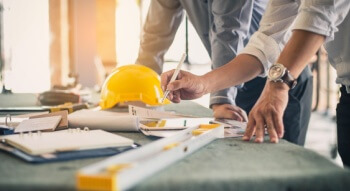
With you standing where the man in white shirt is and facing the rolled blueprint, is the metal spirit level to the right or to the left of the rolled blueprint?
left

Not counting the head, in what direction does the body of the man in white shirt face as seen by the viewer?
to the viewer's left

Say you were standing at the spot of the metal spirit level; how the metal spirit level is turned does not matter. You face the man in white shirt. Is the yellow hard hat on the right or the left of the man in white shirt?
left

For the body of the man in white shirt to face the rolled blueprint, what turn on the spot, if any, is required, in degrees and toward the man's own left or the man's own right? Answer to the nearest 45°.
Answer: approximately 45° to the man's own left

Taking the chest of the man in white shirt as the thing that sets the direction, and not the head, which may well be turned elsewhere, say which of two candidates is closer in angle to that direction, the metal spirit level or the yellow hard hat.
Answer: the yellow hard hat

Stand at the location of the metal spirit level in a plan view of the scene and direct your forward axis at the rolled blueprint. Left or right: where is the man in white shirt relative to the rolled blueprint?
right

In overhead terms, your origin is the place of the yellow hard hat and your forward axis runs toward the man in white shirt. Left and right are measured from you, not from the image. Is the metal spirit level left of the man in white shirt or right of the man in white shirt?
right

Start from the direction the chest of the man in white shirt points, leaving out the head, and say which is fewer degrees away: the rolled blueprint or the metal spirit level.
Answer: the rolled blueprint
